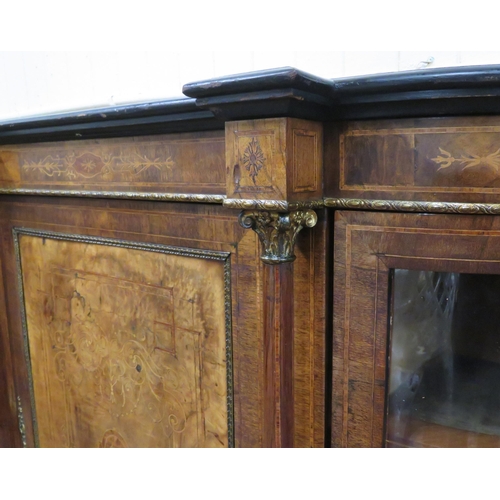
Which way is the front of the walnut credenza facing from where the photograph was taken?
facing the viewer and to the left of the viewer
